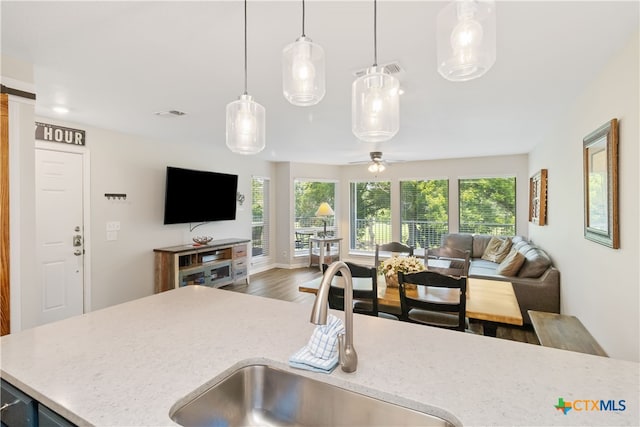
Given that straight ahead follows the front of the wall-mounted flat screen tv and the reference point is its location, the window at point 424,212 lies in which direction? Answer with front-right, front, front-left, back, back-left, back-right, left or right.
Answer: front-left

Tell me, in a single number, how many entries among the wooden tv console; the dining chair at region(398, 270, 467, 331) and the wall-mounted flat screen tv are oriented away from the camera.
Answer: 1

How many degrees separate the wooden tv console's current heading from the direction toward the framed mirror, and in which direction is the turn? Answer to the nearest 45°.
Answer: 0° — it already faces it

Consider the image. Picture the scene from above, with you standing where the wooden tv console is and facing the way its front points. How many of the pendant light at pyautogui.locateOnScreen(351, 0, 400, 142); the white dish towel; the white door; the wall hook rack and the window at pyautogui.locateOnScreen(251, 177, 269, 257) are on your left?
1

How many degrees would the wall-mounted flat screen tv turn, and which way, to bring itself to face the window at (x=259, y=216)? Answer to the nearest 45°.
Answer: approximately 90° to its left

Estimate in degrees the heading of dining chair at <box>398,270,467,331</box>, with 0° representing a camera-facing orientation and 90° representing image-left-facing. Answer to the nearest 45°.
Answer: approximately 180°

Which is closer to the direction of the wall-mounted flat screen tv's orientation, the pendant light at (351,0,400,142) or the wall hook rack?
the pendant light

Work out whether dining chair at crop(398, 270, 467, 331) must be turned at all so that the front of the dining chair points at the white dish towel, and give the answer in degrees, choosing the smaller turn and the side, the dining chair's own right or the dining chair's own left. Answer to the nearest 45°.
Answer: approximately 180°

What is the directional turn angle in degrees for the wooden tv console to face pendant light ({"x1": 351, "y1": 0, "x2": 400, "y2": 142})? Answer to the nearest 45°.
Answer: approximately 45° to its right

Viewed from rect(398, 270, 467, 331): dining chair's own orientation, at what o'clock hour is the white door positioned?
The white door is roughly at 9 o'clock from the dining chair.

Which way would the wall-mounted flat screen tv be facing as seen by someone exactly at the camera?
facing the viewer and to the right of the viewer

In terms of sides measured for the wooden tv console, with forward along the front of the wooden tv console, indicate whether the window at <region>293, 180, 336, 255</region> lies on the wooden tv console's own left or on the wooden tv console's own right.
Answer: on the wooden tv console's own left

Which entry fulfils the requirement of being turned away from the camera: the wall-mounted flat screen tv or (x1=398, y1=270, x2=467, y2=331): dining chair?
the dining chair

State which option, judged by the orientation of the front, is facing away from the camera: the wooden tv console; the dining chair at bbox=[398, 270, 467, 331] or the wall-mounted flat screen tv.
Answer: the dining chair

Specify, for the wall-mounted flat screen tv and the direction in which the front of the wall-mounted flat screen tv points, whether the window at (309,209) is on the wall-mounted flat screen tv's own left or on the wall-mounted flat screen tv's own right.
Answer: on the wall-mounted flat screen tv's own left
